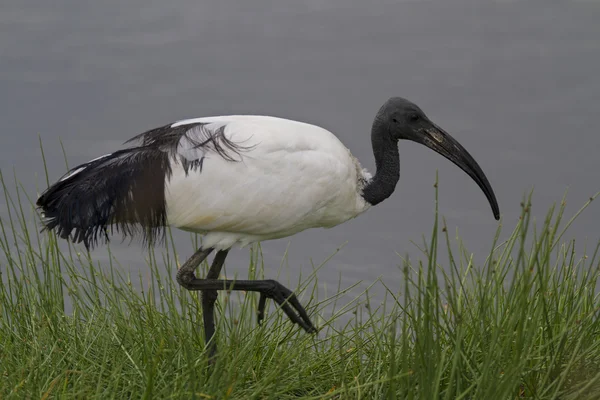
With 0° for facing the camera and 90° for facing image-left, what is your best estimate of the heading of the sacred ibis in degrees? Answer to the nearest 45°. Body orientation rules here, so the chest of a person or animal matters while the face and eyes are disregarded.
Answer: approximately 270°
